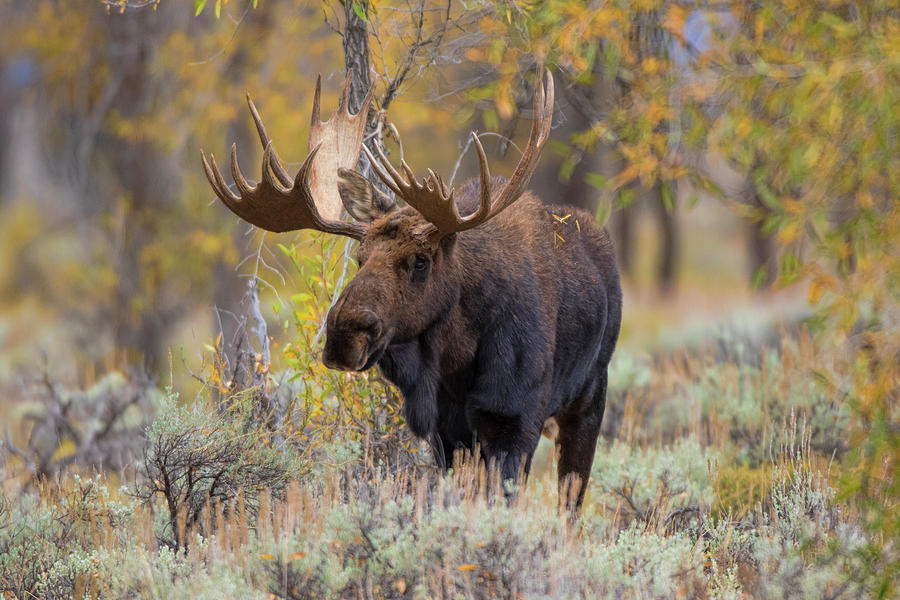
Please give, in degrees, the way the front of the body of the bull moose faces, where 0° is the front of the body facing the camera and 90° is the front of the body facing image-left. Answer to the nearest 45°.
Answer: approximately 45°
